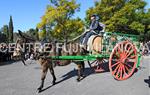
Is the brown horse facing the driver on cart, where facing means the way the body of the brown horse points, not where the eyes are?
no

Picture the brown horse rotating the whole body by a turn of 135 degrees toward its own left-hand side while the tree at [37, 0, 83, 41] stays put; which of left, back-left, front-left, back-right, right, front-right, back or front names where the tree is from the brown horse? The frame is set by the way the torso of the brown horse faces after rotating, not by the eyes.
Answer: left

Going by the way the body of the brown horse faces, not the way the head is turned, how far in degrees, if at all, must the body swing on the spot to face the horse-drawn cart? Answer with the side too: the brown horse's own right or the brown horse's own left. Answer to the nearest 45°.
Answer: approximately 135° to the brown horse's own left

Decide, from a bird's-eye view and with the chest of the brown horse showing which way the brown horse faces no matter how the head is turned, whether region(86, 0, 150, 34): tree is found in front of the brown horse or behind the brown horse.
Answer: behind

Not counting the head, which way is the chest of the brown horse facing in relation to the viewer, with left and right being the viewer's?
facing the viewer and to the left of the viewer
